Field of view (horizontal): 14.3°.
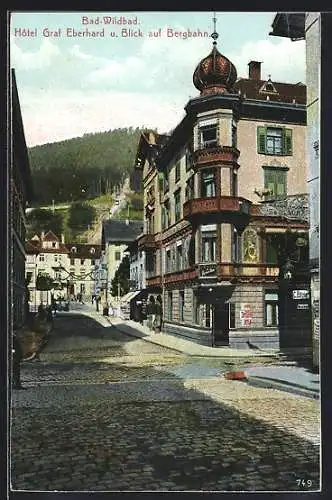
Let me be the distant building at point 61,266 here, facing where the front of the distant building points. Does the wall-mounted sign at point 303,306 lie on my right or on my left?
on my left

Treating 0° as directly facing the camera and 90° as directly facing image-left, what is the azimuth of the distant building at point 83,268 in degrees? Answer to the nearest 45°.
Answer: approximately 0°

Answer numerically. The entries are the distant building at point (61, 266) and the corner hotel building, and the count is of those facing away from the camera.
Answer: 0

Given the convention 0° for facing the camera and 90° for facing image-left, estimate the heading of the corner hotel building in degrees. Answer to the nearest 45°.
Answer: approximately 45°

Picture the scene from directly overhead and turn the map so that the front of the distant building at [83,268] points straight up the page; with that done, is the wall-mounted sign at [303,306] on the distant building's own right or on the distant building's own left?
on the distant building's own left

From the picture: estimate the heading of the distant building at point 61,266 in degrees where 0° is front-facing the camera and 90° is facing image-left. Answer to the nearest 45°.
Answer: approximately 0°

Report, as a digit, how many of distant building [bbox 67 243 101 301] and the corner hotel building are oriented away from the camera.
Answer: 0
